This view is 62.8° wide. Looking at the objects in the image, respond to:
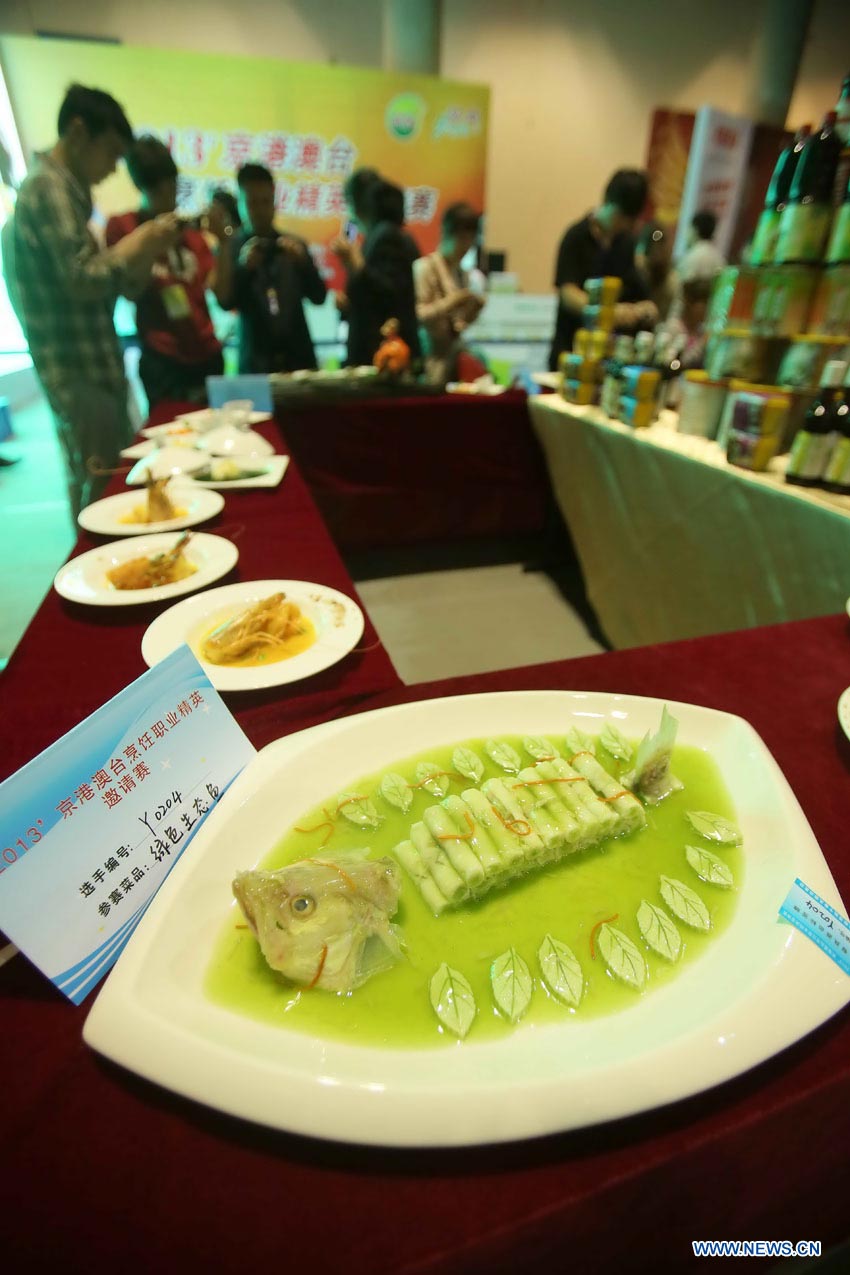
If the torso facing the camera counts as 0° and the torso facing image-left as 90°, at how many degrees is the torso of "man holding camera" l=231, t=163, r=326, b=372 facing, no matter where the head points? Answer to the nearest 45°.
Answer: approximately 0°

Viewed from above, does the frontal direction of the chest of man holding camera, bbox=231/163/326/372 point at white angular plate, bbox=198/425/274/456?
yes

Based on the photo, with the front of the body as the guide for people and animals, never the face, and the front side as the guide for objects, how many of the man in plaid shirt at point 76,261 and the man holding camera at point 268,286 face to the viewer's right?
1

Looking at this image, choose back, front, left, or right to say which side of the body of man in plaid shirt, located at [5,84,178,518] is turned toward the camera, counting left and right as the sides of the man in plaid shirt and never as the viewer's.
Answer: right

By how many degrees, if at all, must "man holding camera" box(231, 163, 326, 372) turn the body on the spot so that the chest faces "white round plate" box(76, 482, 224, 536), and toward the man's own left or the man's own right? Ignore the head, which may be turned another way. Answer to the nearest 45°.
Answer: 0° — they already face it

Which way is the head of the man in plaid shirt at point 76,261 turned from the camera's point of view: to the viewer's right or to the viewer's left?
to the viewer's right

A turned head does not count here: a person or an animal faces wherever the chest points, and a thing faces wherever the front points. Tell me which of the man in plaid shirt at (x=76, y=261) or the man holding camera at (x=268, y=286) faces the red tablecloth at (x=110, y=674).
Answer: the man holding camera

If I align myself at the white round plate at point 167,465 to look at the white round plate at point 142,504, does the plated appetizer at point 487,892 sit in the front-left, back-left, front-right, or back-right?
front-left

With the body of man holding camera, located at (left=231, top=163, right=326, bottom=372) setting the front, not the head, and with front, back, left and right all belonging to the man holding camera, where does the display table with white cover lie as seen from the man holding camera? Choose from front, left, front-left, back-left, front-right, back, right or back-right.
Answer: front-left

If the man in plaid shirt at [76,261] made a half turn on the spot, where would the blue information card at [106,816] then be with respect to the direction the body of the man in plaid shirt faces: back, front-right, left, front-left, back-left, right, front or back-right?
left

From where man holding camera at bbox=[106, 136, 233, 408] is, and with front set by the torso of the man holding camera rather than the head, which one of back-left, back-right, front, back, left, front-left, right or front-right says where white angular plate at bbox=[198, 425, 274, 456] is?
front-right

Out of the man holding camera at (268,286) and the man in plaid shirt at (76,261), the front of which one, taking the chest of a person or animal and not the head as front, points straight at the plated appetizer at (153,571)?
the man holding camera

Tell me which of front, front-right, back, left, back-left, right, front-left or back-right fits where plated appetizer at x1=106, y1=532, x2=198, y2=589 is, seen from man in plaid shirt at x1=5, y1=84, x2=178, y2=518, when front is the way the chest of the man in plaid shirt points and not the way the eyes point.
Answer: right

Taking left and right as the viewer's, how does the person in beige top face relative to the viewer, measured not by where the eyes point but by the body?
facing the viewer and to the right of the viewer

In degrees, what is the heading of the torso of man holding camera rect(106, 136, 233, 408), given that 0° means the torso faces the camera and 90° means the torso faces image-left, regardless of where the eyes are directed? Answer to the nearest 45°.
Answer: approximately 315°
